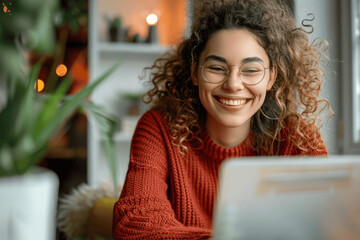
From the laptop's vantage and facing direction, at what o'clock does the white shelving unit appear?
The white shelving unit is roughly at 11 o'clock from the laptop.

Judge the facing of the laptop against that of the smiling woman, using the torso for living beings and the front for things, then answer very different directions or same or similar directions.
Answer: very different directions

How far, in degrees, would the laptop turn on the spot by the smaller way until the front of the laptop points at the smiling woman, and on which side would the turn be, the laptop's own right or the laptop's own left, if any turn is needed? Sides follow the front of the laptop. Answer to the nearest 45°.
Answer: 0° — it already faces them

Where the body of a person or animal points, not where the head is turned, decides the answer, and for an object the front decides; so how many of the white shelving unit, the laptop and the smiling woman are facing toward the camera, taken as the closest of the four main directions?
2

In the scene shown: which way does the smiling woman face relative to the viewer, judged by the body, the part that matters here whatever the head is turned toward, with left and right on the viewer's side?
facing the viewer

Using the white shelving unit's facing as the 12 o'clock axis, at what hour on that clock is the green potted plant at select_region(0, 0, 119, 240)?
The green potted plant is roughly at 12 o'clock from the white shelving unit.

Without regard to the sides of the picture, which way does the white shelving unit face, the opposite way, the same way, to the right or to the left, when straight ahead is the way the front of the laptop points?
the opposite way

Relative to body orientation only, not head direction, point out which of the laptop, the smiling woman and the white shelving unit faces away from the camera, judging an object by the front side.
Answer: the laptop

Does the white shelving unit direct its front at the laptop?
yes

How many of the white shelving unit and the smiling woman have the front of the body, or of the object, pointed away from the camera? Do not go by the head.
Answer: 0

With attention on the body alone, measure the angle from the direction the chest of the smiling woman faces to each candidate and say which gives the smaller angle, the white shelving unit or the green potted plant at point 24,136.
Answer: the green potted plant

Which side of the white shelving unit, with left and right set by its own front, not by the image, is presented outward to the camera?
front

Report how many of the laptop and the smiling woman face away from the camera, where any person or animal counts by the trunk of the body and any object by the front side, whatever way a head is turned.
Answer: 1

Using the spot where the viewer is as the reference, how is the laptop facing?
facing away from the viewer
